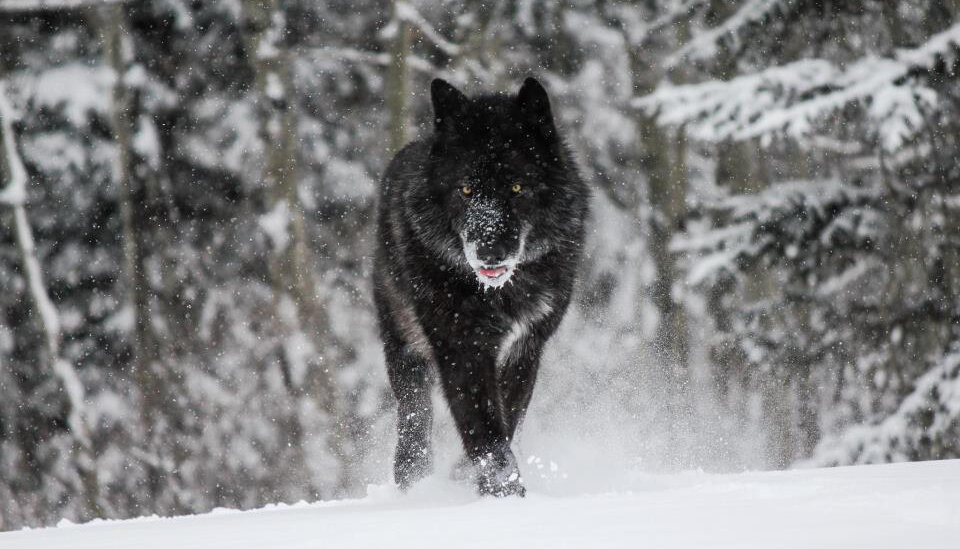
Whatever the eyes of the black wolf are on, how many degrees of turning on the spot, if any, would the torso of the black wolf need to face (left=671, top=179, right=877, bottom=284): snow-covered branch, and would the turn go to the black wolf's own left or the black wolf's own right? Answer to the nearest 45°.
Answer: approximately 135° to the black wolf's own left

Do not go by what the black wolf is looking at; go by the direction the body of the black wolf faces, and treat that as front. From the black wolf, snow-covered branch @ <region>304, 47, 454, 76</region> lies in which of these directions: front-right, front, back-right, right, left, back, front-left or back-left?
back

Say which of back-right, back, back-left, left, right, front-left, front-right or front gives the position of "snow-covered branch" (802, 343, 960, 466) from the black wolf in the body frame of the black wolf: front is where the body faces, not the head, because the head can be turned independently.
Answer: back-left

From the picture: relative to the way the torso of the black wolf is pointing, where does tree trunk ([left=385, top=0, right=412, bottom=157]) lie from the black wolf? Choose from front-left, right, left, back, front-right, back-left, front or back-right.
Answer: back

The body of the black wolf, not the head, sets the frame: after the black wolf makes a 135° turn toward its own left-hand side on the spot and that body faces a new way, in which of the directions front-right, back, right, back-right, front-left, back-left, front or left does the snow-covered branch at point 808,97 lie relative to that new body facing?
front

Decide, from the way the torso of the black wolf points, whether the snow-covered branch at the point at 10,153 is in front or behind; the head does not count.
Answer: behind

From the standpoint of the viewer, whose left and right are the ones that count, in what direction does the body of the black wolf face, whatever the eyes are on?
facing the viewer

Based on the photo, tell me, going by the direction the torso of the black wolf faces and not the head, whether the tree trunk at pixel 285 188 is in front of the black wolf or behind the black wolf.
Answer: behind

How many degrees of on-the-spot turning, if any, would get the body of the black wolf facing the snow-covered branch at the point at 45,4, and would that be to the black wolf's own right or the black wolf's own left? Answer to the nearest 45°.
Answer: approximately 135° to the black wolf's own right

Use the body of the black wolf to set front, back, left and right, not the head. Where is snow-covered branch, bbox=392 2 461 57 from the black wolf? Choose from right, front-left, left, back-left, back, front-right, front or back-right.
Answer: back

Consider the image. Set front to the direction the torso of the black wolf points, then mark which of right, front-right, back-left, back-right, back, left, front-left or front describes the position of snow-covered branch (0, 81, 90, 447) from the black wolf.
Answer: back-right
